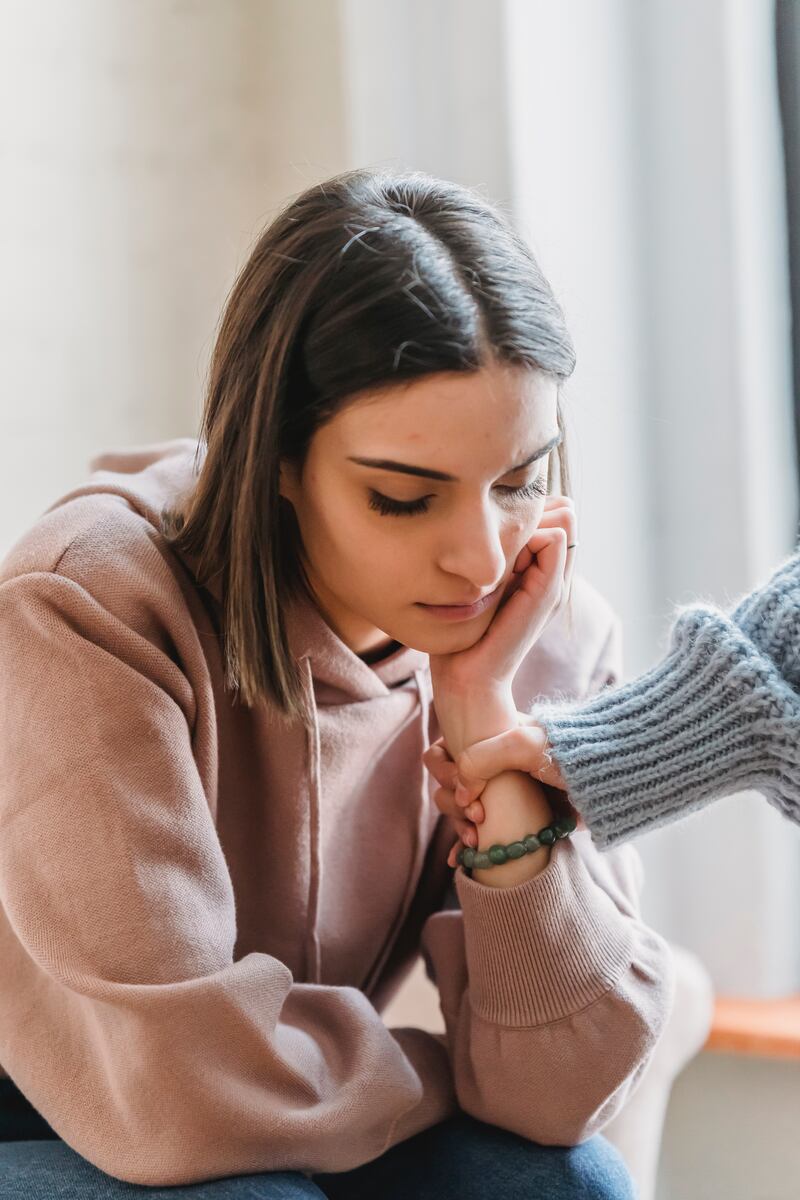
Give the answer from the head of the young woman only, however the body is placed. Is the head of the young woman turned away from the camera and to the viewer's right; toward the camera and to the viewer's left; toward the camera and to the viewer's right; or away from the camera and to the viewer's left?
toward the camera and to the viewer's right

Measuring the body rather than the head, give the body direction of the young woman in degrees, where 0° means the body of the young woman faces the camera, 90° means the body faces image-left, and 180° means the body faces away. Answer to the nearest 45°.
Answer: approximately 315°
